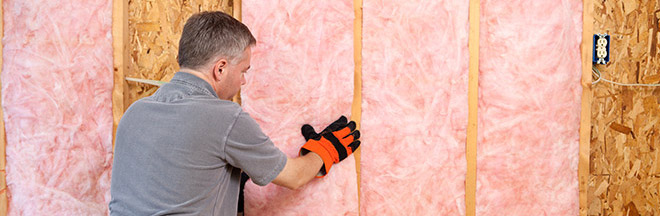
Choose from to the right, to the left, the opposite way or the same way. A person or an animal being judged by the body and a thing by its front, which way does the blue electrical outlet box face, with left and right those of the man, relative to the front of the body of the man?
the opposite way

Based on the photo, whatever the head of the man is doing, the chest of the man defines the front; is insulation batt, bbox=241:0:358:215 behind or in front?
in front

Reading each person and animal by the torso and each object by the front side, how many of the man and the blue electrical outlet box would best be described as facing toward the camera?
1

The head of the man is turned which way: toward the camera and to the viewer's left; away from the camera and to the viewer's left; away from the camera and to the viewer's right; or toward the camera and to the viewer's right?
away from the camera and to the viewer's right

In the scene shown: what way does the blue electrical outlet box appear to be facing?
toward the camera

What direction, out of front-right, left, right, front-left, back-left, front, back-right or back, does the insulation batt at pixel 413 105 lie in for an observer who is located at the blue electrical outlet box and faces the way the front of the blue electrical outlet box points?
front-right

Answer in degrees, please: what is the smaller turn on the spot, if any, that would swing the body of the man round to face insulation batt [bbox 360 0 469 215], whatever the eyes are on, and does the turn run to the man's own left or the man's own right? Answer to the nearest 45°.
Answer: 0° — they already face it

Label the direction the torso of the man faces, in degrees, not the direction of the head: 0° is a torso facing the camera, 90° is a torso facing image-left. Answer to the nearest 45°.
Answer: approximately 225°
